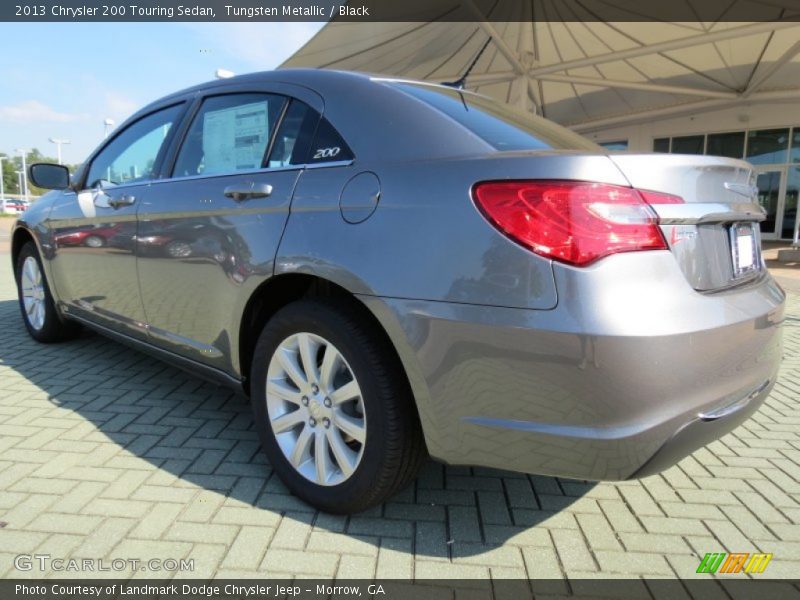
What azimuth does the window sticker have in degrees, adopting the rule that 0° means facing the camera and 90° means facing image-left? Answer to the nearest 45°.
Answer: approximately 45°

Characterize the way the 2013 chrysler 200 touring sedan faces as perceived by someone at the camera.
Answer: facing away from the viewer and to the left of the viewer

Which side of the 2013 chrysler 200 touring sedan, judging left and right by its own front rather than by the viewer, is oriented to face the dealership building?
right

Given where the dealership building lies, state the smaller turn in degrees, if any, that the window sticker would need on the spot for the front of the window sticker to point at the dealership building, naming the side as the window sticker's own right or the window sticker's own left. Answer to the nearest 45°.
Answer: approximately 180°
